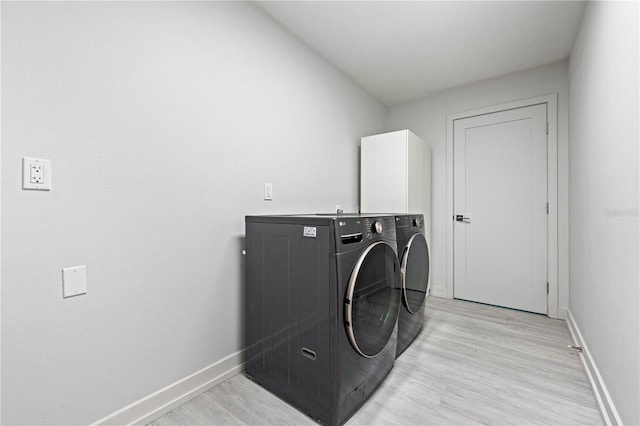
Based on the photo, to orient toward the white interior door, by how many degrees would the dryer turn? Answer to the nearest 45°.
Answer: approximately 45° to its left

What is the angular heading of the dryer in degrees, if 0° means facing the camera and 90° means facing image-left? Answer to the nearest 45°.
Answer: approximately 270°

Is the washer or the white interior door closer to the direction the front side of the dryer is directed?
the white interior door
